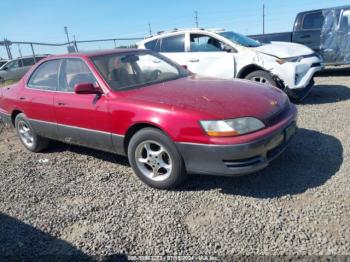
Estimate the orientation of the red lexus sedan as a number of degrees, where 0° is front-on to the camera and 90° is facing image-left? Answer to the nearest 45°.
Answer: approximately 315°

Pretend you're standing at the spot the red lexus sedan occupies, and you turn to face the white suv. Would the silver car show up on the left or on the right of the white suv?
left

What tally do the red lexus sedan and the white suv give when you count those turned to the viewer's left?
0

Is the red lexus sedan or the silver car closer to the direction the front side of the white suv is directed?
the red lexus sedan

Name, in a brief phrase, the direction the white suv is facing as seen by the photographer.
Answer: facing the viewer and to the right of the viewer

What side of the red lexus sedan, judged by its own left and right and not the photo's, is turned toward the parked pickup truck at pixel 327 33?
left

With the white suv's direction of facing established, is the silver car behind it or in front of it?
behind

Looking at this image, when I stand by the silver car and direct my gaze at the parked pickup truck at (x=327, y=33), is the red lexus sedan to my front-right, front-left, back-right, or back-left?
front-right

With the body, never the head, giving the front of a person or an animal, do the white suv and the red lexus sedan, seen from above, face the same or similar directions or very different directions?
same or similar directions

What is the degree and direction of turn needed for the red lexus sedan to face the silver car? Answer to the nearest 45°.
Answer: approximately 180°

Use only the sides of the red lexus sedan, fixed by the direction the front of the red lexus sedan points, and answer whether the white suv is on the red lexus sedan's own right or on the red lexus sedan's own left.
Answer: on the red lexus sedan's own left
